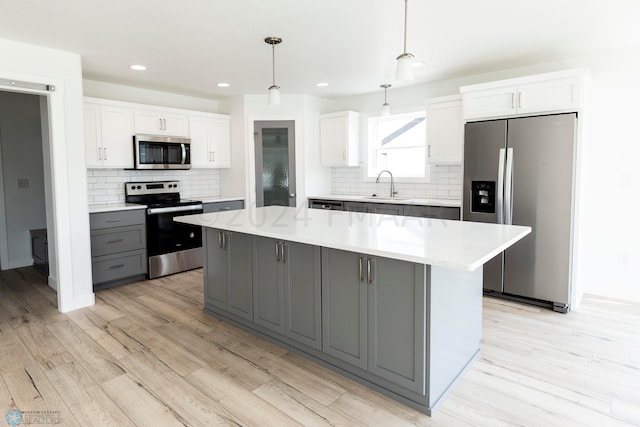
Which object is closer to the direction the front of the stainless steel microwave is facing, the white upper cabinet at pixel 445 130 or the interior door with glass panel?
the white upper cabinet

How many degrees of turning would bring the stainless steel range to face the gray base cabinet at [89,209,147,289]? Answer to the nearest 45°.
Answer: approximately 90° to its right

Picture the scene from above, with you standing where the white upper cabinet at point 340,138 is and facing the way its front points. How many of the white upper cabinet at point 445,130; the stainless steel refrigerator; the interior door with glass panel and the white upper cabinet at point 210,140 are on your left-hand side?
2

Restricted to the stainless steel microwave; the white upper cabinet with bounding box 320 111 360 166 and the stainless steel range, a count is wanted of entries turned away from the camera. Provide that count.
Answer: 0

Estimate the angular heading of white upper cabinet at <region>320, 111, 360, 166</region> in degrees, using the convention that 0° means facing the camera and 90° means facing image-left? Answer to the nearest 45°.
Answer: approximately 45°

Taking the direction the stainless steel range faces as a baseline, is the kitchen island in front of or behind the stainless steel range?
in front

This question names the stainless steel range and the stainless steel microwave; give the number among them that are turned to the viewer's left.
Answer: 0

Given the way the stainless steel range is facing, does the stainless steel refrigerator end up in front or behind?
in front

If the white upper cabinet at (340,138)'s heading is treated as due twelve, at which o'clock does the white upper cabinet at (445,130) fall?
the white upper cabinet at (445,130) is roughly at 9 o'clock from the white upper cabinet at (340,138).

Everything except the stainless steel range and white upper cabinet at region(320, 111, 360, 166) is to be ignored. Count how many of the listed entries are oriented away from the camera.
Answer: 0
